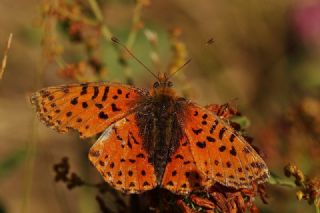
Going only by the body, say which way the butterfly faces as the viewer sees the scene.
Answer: away from the camera

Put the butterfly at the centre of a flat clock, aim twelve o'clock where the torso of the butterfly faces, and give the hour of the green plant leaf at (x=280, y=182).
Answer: The green plant leaf is roughly at 3 o'clock from the butterfly.

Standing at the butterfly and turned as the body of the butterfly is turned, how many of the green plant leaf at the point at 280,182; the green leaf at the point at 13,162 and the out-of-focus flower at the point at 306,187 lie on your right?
2

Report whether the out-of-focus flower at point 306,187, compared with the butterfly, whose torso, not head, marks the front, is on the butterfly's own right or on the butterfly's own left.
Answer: on the butterfly's own right
